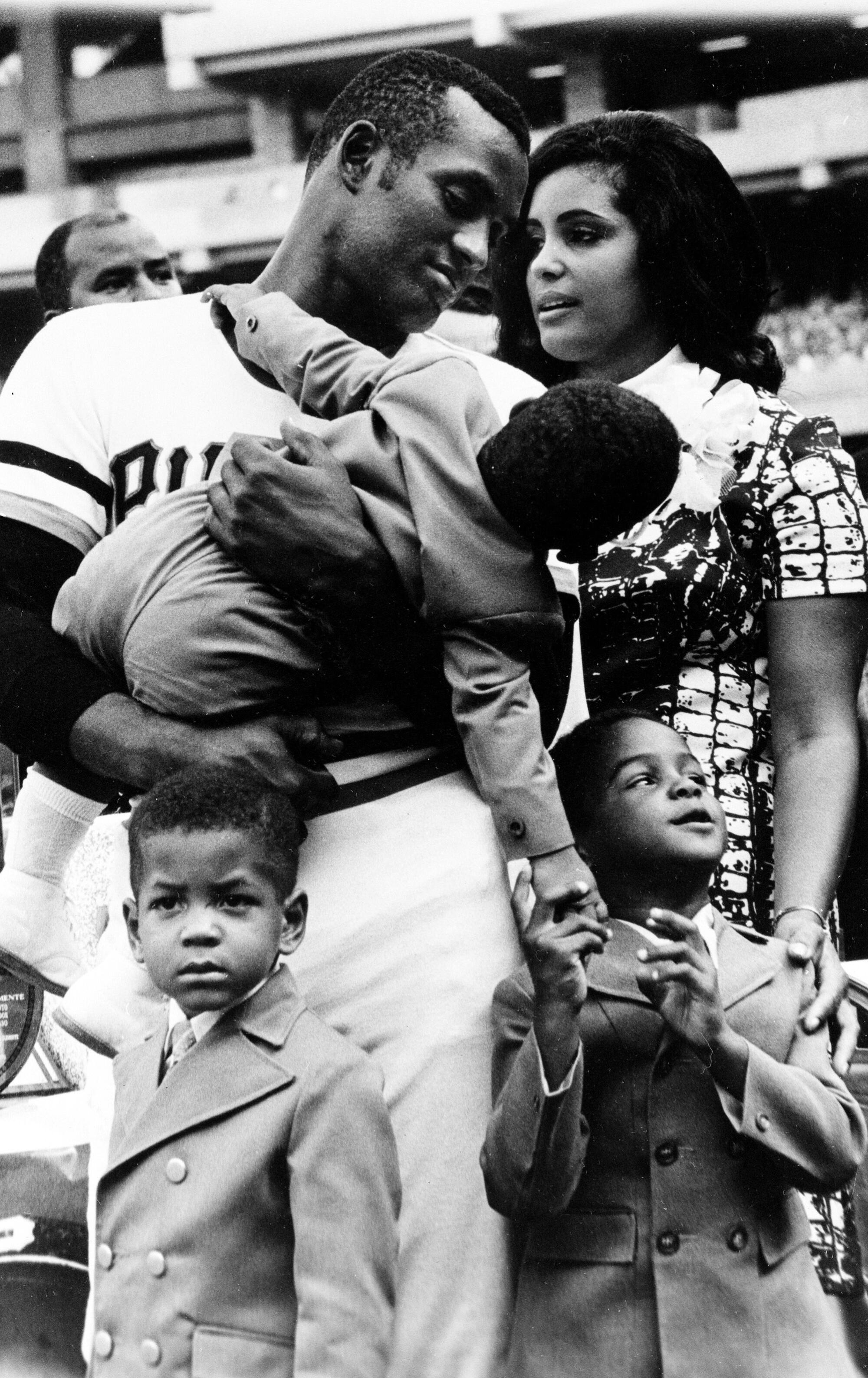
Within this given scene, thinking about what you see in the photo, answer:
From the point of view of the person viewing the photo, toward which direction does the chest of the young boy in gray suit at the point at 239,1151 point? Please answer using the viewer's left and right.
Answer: facing the viewer and to the left of the viewer

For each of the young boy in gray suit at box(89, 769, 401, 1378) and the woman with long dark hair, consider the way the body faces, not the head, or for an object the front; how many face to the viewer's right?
0

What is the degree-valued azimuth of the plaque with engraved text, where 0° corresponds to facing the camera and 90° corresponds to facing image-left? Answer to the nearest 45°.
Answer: approximately 0°

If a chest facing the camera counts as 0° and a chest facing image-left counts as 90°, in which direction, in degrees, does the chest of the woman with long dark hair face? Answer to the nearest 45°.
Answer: approximately 45°

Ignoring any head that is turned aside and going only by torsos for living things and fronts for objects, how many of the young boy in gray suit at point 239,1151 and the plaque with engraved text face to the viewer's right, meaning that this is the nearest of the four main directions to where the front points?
0
